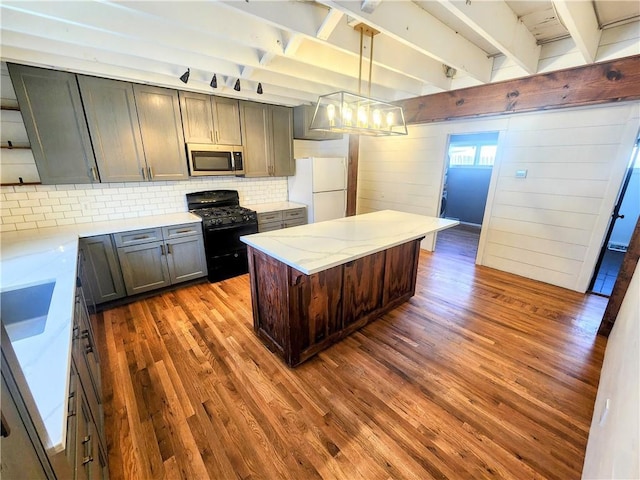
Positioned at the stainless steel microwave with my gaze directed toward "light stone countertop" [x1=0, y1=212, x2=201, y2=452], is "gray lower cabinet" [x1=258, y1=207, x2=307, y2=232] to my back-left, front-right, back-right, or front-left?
back-left

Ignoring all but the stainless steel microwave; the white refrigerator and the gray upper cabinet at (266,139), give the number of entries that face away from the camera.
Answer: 0

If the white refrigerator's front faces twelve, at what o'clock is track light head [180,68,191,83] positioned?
The track light head is roughly at 3 o'clock from the white refrigerator.

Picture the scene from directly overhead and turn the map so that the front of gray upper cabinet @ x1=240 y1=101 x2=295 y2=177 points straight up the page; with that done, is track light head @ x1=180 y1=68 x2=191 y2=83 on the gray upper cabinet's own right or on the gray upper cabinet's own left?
on the gray upper cabinet's own right

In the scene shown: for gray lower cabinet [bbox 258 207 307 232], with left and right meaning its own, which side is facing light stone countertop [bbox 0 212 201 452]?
right

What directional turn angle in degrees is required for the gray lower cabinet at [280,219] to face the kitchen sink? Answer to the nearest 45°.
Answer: approximately 90° to its right

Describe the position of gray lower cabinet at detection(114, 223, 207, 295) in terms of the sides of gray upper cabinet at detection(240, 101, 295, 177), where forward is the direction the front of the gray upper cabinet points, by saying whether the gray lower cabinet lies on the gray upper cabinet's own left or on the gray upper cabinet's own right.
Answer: on the gray upper cabinet's own right

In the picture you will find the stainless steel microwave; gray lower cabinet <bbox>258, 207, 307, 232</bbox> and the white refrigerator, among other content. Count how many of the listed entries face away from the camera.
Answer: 0

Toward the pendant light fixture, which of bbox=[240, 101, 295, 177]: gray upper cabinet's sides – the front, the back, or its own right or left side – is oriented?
front

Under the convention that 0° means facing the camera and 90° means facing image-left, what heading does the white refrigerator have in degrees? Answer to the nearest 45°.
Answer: approximately 315°

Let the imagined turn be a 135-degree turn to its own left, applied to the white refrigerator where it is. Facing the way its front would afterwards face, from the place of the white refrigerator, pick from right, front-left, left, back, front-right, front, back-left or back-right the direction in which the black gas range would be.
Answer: back-left

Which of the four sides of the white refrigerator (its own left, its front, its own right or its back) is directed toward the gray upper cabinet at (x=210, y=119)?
right

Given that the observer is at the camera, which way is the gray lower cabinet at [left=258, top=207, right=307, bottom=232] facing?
facing the viewer and to the right of the viewer

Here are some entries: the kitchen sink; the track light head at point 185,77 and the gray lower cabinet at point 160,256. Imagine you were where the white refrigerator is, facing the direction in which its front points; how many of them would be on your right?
3

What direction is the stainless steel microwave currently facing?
toward the camera
